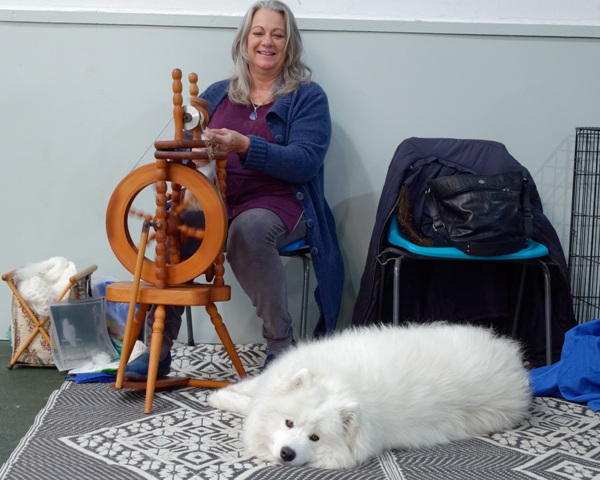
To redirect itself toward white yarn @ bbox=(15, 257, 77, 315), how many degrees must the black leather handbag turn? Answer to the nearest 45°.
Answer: approximately 90° to its right

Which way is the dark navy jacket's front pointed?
toward the camera

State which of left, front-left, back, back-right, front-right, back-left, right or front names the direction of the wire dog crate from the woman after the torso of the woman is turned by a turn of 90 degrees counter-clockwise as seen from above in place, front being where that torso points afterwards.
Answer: front-left

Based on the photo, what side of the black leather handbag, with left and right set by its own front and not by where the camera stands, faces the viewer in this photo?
front

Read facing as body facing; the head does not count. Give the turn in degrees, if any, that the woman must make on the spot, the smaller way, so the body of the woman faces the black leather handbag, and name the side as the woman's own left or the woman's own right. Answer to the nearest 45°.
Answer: approximately 135° to the woman's own left

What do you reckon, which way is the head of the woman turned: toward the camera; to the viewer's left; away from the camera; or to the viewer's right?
toward the camera

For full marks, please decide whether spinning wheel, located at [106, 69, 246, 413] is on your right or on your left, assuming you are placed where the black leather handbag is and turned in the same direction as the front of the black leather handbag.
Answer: on your right

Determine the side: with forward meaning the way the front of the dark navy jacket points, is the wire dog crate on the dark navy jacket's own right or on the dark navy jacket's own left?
on the dark navy jacket's own left

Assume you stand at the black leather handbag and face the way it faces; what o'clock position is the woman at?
The woman is roughly at 3 o'clock from the black leather handbag.

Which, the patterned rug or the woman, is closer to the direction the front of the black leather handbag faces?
the patterned rug

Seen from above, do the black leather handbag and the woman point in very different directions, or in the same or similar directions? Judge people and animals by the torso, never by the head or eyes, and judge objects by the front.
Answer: same or similar directions

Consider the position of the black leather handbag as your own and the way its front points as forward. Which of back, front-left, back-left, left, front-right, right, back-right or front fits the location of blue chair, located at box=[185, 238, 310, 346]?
right
